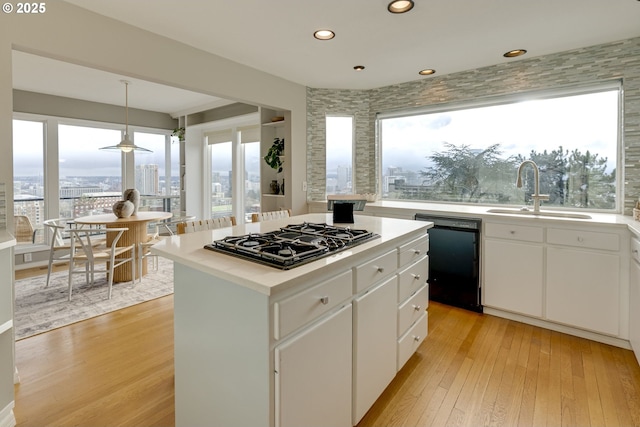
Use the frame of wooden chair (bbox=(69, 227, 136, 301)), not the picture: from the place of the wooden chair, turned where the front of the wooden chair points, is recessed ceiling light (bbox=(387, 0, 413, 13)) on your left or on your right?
on your right

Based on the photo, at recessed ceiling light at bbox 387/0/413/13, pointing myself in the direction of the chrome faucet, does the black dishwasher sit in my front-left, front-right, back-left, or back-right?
front-left

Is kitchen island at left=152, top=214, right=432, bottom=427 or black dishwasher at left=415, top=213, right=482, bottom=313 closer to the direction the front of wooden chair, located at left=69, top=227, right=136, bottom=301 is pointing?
the black dishwasher

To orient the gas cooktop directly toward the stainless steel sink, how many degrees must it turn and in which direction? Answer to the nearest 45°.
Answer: approximately 90° to its left

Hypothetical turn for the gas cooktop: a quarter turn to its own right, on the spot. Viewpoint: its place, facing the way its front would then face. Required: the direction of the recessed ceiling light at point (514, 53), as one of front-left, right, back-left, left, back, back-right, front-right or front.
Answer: back

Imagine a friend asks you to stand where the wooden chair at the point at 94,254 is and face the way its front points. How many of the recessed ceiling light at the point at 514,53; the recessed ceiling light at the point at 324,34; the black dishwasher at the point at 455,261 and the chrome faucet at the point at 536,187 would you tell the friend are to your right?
4

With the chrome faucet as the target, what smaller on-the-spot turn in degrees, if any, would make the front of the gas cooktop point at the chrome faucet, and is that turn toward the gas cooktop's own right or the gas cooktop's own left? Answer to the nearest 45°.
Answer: approximately 90° to the gas cooktop's own left

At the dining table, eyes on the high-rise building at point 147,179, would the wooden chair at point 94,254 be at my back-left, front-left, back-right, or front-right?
back-left

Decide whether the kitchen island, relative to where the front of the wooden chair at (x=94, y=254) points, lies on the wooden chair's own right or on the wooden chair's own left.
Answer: on the wooden chair's own right

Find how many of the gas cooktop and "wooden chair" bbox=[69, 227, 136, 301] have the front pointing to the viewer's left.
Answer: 0

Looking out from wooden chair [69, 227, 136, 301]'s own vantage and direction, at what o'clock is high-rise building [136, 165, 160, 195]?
The high-rise building is roughly at 11 o'clock from the wooden chair.

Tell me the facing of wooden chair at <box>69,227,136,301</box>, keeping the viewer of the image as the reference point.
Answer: facing away from the viewer and to the right of the viewer

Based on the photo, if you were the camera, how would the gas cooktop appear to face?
facing the viewer and to the right of the viewer
